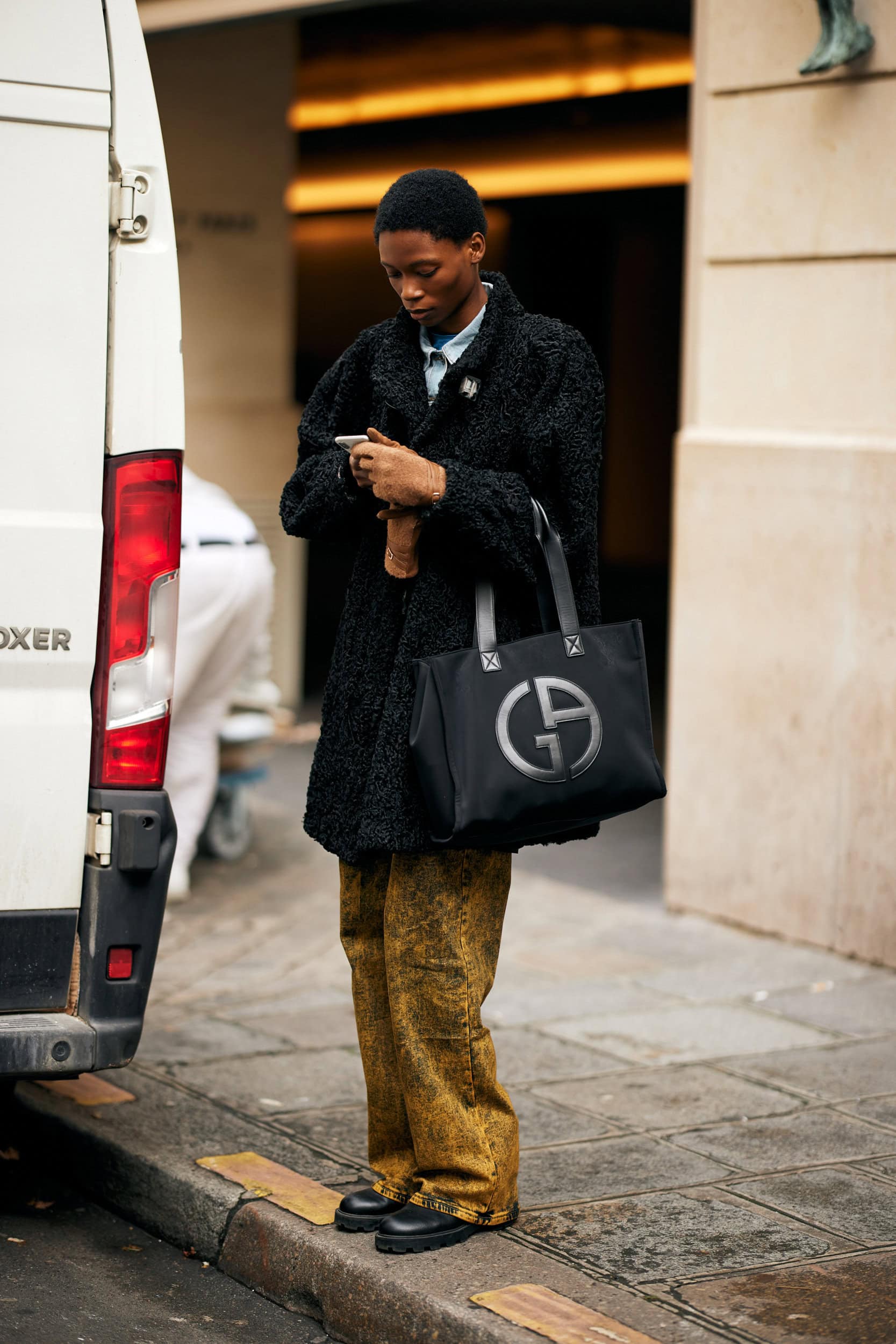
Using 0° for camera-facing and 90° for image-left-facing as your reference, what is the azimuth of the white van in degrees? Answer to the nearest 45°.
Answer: approximately 180°

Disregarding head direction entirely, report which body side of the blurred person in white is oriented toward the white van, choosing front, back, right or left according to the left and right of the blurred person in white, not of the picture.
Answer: left
